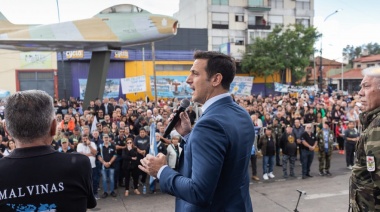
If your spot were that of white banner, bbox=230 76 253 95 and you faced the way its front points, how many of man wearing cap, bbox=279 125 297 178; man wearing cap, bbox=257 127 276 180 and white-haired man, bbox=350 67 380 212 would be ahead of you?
3

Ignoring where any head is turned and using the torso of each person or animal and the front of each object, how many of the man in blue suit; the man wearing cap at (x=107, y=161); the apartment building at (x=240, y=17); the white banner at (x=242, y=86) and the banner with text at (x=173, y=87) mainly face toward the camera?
4

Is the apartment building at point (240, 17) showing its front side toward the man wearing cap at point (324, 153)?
yes

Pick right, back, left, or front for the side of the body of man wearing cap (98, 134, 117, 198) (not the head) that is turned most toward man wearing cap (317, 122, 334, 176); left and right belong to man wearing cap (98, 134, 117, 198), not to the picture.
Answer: left

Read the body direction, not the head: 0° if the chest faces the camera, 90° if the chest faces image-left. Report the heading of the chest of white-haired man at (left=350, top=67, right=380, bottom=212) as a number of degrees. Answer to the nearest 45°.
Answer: approximately 90°

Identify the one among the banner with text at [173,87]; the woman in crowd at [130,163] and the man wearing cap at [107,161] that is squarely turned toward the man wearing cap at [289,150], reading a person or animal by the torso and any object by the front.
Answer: the banner with text

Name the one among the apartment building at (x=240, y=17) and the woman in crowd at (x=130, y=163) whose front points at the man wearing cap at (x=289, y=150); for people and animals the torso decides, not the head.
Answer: the apartment building

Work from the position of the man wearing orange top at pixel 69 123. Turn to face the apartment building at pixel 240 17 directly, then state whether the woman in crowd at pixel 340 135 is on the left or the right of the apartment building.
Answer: right
